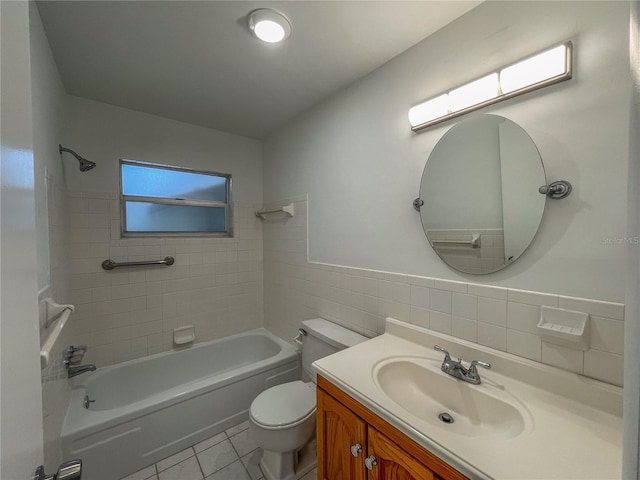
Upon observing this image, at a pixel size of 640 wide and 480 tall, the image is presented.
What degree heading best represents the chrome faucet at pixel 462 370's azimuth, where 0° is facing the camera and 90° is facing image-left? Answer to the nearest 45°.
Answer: approximately 45°

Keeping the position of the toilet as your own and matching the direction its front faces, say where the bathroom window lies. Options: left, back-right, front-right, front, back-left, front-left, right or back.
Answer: right

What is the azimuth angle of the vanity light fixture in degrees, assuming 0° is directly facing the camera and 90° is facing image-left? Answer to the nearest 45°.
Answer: approximately 45°

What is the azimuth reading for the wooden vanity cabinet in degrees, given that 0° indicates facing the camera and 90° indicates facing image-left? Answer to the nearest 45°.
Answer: approximately 45°

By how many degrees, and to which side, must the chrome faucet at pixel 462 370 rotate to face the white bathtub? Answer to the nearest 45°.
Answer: approximately 45° to its right

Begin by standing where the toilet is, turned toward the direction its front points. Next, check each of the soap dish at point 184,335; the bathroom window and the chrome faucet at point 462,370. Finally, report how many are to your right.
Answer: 2

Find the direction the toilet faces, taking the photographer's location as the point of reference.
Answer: facing the viewer and to the left of the viewer
